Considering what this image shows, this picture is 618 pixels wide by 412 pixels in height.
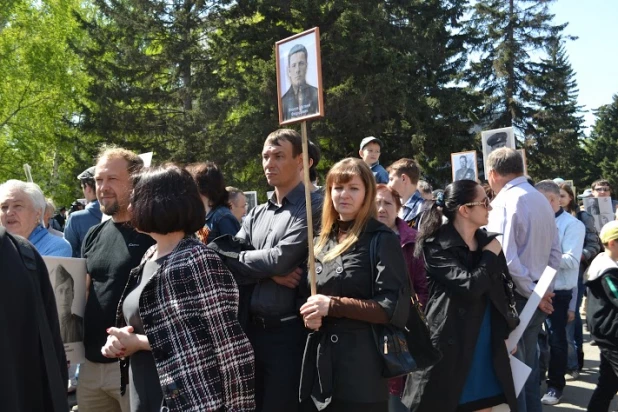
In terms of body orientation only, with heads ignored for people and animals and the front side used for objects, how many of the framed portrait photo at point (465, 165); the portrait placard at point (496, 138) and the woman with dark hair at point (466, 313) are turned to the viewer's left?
0

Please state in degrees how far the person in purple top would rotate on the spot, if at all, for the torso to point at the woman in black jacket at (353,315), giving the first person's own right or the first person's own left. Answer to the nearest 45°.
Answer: approximately 45° to the first person's own left

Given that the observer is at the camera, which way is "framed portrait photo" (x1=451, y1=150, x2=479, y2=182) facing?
facing the viewer

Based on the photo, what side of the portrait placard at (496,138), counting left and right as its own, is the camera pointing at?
front

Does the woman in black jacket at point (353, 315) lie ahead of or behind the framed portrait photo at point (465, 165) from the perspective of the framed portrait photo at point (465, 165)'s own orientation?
ahead

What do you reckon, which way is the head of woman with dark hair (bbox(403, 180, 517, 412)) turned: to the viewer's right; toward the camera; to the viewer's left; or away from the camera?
to the viewer's right

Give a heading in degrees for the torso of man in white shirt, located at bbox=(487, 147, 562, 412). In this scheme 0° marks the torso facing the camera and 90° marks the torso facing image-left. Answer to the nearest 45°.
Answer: approximately 135°

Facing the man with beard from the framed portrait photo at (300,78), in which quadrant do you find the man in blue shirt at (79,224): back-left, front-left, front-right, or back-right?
front-right

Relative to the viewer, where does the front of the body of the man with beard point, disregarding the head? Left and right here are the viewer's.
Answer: facing the viewer and to the left of the viewer

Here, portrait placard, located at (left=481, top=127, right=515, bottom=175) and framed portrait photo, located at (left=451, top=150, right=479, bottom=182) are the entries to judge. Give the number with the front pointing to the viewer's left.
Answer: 0

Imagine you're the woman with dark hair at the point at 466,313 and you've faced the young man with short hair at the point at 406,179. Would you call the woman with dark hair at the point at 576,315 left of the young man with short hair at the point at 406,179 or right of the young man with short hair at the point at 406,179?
right
